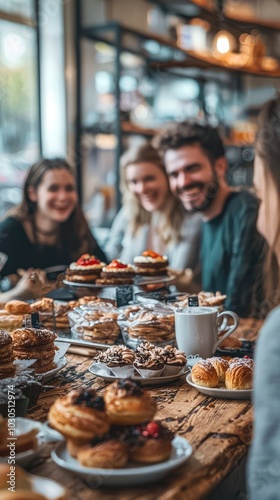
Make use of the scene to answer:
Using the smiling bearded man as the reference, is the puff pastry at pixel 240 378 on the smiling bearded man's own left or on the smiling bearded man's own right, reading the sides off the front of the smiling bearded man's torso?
on the smiling bearded man's own left

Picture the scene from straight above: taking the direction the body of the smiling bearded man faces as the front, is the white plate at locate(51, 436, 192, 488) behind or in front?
in front

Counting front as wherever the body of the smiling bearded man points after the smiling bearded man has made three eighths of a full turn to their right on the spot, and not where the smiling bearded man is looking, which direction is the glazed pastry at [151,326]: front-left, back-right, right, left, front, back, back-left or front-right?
back

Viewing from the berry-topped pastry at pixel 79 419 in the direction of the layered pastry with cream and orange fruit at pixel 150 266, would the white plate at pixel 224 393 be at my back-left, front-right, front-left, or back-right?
front-right

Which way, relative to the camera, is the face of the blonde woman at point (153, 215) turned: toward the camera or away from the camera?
toward the camera

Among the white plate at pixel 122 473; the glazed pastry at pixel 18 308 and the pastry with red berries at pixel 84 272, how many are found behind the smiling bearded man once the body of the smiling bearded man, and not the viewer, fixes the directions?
0

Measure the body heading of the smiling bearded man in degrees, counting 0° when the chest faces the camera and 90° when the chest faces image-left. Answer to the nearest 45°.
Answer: approximately 45°

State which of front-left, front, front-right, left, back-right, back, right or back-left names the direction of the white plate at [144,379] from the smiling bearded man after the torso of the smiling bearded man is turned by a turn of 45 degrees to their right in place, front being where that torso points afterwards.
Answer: left

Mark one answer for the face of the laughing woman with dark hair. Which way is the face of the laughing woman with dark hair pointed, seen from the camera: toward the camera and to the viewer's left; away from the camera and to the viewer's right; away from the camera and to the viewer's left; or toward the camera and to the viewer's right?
toward the camera and to the viewer's right

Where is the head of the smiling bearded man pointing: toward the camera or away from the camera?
toward the camera
